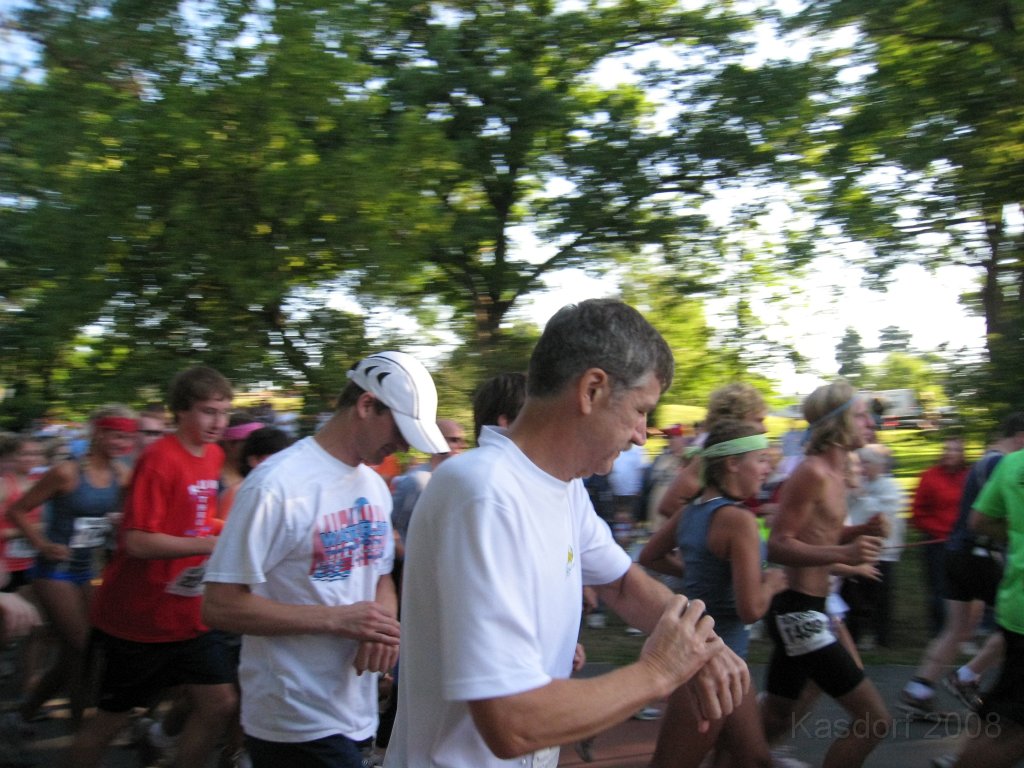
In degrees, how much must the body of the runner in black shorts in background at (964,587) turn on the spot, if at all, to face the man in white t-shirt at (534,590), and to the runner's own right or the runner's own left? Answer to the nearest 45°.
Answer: approximately 90° to the runner's own right

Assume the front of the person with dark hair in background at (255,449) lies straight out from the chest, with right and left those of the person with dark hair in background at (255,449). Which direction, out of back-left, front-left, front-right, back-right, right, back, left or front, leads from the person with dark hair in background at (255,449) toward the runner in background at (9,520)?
back-left

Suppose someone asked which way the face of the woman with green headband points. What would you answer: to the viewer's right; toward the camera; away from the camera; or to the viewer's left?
to the viewer's right

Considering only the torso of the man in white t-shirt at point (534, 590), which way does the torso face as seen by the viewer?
to the viewer's right

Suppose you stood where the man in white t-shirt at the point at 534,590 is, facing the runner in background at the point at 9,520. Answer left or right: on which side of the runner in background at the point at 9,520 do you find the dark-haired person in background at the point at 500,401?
right

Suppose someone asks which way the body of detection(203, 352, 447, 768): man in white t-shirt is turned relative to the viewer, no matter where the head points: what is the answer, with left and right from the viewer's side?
facing the viewer and to the right of the viewer

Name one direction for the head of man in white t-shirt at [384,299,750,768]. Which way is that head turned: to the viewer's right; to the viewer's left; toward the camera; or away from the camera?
to the viewer's right
